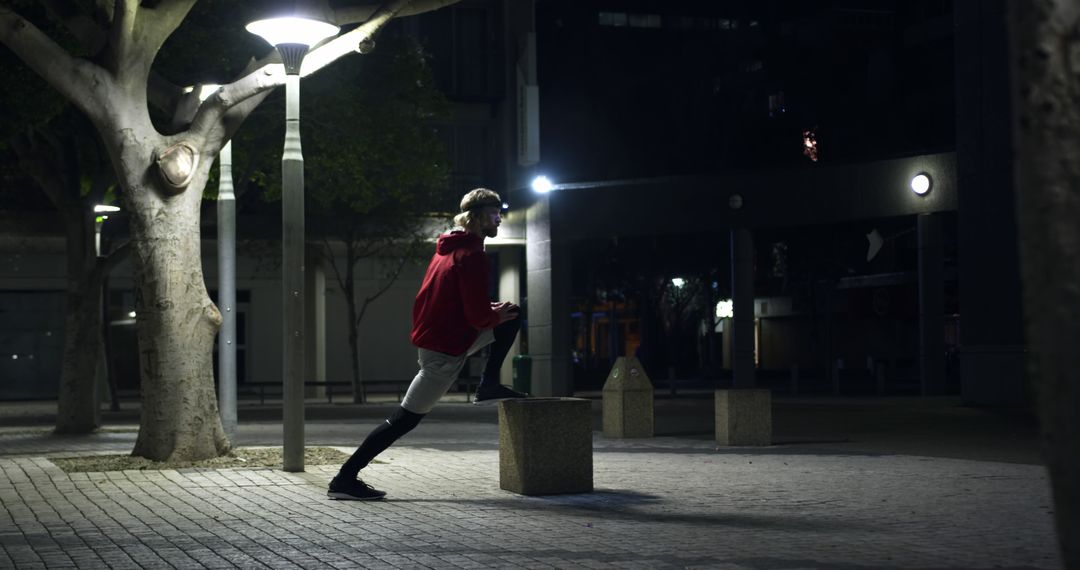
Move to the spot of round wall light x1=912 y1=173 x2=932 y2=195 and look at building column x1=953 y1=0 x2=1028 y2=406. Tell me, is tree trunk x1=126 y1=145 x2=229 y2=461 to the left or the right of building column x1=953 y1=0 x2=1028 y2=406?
right

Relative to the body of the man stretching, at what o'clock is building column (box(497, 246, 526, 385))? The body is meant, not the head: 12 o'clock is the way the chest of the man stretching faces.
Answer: The building column is roughly at 9 o'clock from the man stretching.

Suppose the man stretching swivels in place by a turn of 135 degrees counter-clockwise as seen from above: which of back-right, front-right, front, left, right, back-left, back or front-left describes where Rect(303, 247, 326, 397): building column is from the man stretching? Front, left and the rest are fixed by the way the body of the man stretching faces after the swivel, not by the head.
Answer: front-right

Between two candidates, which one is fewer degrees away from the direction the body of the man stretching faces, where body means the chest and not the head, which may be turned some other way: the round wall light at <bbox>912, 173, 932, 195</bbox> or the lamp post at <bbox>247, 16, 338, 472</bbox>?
the round wall light

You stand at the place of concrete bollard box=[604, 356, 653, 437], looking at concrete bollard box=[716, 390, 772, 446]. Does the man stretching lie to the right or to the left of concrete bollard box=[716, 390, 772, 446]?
right

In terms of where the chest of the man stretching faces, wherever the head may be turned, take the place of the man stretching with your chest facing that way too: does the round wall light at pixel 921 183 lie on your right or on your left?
on your left

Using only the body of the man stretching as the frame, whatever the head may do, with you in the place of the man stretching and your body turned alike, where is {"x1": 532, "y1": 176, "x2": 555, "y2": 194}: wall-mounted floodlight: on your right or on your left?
on your left

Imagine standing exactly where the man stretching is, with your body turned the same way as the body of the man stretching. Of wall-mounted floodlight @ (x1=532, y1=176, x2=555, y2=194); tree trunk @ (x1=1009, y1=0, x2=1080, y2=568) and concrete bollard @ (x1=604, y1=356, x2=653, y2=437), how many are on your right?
1

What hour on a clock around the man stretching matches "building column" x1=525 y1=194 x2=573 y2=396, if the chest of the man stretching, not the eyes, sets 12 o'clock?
The building column is roughly at 9 o'clock from the man stretching.

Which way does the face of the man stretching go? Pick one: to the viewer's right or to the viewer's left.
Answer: to the viewer's right

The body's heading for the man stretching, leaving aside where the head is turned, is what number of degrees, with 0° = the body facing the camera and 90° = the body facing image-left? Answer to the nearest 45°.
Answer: approximately 270°

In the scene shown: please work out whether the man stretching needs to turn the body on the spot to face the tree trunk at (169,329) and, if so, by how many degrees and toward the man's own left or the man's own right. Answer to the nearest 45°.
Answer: approximately 135° to the man's own left

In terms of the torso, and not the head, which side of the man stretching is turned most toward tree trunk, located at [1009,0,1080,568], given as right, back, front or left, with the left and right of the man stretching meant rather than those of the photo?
right

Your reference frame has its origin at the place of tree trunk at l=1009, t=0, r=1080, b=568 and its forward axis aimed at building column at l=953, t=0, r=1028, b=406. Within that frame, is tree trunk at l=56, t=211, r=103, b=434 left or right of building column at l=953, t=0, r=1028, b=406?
left
